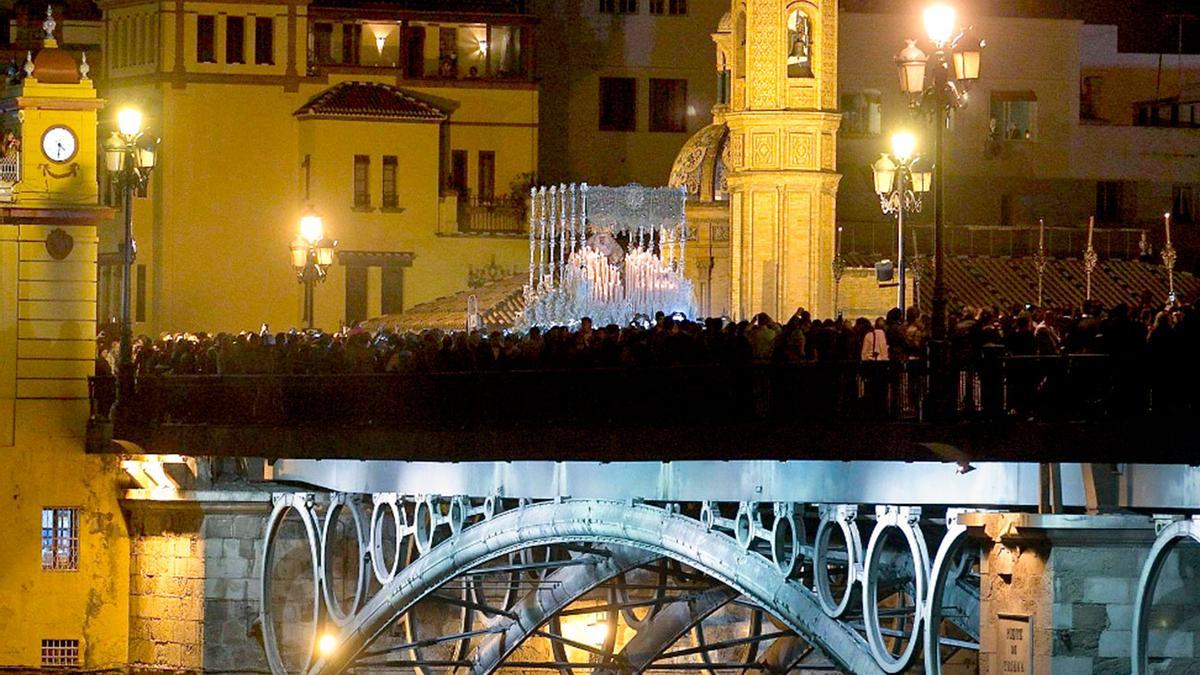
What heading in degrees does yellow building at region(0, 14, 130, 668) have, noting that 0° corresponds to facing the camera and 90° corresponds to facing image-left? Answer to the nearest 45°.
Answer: approximately 0°

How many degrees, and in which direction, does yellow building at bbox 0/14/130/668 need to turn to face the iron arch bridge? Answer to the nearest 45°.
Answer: approximately 45° to its left
